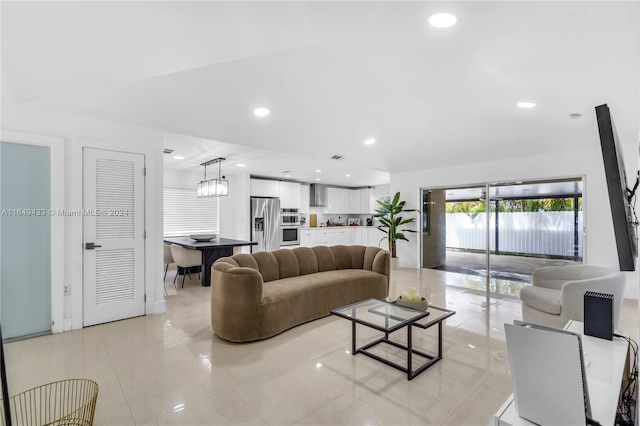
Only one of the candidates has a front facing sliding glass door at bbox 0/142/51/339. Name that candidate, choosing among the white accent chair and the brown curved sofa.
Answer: the white accent chair

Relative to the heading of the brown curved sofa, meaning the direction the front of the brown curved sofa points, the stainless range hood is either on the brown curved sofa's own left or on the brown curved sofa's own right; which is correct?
on the brown curved sofa's own left

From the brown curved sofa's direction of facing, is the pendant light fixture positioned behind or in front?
behind

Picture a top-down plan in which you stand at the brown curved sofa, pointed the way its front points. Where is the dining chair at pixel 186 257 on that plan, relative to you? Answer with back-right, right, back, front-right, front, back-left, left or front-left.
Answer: back

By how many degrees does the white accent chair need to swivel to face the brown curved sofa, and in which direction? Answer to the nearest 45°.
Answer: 0° — it already faces it

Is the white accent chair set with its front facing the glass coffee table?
yes

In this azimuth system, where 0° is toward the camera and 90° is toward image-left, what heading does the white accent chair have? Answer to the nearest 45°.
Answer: approximately 45°

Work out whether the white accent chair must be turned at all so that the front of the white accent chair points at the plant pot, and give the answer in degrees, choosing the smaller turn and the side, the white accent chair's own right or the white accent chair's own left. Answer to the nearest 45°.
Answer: approximately 90° to the white accent chair's own right

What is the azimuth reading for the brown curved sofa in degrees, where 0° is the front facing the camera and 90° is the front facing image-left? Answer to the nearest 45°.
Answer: approximately 315°

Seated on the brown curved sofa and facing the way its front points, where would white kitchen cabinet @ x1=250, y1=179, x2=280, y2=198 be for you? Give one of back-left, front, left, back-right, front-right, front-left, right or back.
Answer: back-left

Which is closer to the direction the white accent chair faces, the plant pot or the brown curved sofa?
the brown curved sofa

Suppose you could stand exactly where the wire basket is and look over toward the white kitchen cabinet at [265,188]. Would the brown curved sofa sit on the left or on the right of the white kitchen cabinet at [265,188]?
right
